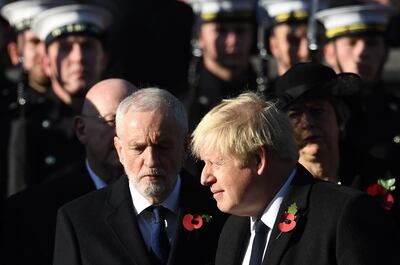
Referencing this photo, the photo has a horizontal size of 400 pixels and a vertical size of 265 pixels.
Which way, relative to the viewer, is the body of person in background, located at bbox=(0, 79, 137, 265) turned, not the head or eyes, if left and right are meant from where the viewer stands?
facing the viewer and to the right of the viewer

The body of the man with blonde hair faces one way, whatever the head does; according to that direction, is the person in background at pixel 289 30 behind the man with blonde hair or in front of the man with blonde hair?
behind

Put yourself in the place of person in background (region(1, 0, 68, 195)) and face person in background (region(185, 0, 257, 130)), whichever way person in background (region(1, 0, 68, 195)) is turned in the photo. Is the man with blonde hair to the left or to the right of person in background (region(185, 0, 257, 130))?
right

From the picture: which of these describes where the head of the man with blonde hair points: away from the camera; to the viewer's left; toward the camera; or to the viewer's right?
to the viewer's left

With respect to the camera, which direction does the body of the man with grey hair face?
toward the camera

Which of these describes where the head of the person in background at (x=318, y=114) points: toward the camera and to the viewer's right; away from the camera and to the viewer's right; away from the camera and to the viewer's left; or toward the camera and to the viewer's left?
toward the camera and to the viewer's left

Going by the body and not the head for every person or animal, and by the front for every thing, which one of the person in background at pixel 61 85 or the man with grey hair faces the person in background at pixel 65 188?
the person in background at pixel 61 85

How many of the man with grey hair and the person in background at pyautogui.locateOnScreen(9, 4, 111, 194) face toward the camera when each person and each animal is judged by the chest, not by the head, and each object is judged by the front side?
2

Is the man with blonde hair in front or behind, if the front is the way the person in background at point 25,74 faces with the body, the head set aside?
in front
